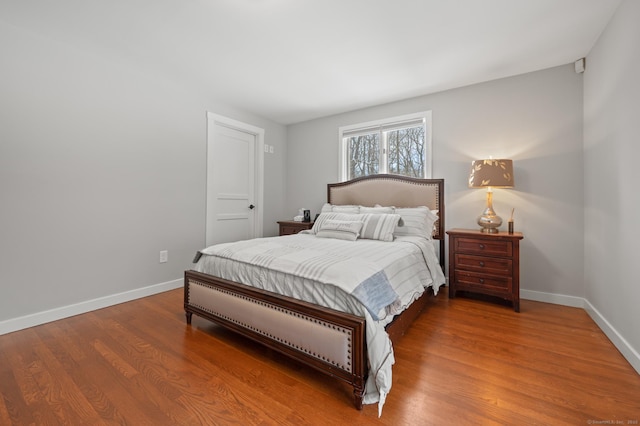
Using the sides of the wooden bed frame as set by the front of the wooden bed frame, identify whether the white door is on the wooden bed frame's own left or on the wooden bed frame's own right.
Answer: on the wooden bed frame's own right

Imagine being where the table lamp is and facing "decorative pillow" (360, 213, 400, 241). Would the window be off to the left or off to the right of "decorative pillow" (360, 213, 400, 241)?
right

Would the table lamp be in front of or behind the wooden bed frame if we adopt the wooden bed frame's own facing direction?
behind

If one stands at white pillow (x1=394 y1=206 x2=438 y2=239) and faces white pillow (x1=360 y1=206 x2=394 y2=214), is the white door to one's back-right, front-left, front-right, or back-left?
front-left

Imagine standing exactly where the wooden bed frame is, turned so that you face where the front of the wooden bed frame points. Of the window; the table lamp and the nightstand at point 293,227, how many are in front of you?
0

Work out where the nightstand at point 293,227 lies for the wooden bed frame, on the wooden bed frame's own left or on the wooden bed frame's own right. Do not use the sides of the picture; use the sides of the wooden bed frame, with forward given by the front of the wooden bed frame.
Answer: on the wooden bed frame's own right

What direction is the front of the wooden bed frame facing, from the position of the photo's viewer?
facing the viewer and to the left of the viewer

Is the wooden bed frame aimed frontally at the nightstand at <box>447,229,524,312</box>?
no

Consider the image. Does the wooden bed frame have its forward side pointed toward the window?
no

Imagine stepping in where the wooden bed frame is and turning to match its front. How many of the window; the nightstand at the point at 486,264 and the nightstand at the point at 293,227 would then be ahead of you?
0
